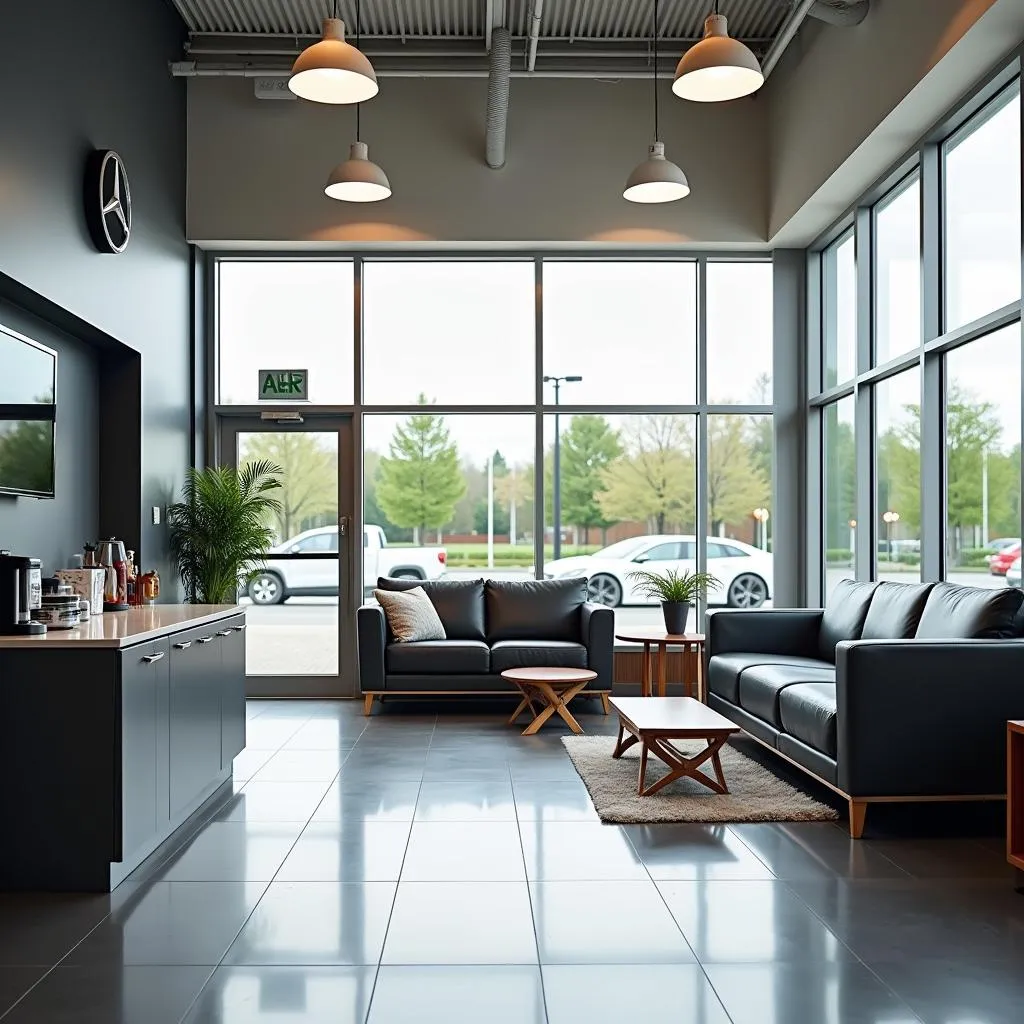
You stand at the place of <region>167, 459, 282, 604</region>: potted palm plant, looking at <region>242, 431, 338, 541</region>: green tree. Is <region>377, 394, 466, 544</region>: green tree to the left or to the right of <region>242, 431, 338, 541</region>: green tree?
right

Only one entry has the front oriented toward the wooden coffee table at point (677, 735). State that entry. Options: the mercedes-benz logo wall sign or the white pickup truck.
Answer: the mercedes-benz logo wall sign

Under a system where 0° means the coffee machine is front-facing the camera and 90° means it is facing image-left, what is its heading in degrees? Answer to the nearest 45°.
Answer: approximately 315°

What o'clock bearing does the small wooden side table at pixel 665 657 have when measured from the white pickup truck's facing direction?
The small wooden side table is roughly at 7 o'clock from the white pickup truck.

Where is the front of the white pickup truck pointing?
to the viewer's left

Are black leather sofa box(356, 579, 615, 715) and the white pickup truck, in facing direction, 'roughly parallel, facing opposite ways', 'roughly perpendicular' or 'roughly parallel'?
roughly perpendicular

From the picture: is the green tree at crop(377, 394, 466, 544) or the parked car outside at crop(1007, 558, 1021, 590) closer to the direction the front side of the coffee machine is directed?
the parked car outside

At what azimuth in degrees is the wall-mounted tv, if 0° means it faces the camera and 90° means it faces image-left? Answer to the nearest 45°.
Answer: approximately 315°

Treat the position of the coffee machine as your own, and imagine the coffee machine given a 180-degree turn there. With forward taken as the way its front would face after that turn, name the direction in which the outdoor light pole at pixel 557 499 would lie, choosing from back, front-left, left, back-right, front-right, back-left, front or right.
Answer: right

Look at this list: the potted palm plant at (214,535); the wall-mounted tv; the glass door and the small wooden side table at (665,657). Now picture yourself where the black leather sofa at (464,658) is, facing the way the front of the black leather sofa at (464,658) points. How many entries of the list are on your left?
1

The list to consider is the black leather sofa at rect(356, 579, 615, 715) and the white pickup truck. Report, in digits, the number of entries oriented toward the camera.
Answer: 1

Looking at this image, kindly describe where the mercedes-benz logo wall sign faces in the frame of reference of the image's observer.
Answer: facing the viewer and to the right of the viewer

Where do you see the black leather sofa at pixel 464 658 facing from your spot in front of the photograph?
facing the viewer

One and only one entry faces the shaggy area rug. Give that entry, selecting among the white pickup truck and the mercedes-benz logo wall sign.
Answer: the mercedes-benz logo wall sign
